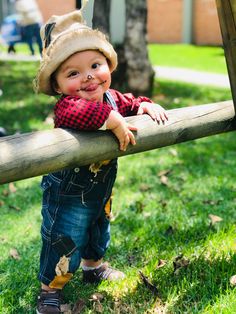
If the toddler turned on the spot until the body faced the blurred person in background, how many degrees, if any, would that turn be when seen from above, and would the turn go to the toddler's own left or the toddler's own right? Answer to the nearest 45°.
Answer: approximately 135° to the toddler's own left

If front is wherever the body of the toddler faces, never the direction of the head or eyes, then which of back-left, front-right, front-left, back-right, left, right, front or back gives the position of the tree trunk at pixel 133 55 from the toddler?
back-left

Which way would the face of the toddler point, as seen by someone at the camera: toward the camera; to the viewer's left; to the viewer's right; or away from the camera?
toward the camera

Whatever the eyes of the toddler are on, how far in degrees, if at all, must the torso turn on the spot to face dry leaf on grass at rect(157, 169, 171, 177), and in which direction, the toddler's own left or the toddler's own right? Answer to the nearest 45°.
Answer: approximately 135° to the toddler's own left

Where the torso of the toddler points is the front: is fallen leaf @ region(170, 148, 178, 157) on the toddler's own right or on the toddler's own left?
on the toddler's own left

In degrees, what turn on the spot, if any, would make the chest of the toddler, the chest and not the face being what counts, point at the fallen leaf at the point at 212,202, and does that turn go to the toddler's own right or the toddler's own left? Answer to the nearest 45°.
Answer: approximately 90° to the toddler's own left

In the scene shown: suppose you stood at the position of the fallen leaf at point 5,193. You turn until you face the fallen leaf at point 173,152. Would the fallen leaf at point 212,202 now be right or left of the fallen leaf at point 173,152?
right

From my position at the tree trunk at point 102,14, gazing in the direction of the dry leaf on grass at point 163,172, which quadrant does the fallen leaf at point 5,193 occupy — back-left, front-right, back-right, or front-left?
front-right

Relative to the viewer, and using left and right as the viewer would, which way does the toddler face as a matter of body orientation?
facing the viewer and to the right of the viewer

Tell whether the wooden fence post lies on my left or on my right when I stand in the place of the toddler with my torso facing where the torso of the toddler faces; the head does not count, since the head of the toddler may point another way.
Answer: on my left

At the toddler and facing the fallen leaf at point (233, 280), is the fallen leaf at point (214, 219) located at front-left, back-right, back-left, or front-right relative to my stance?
front-left

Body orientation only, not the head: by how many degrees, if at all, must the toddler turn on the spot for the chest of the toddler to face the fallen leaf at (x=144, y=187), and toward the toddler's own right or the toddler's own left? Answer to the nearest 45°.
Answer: approximately 135° to the toddler's own left
